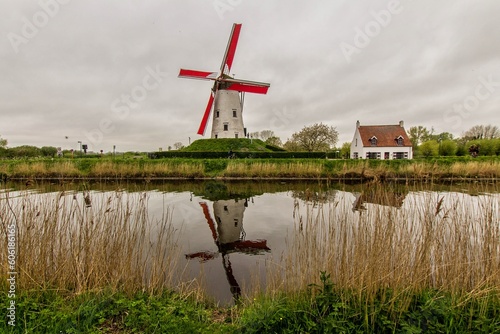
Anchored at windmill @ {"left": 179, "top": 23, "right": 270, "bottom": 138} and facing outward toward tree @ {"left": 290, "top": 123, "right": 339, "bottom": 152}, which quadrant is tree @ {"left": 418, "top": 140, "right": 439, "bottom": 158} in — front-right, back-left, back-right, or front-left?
front-right

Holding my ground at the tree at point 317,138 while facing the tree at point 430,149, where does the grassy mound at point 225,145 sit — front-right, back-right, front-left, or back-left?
back-right

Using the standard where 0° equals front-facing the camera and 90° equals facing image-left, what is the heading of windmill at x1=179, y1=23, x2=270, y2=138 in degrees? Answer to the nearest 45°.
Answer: approximately 45°

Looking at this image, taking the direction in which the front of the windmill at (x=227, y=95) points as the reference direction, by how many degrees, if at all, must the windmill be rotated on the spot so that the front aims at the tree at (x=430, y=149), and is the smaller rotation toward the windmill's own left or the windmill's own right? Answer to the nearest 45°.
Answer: approximately 135° to the windmill's own left

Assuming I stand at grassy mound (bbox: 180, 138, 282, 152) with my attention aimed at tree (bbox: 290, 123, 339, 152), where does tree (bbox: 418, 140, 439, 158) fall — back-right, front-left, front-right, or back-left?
front-right

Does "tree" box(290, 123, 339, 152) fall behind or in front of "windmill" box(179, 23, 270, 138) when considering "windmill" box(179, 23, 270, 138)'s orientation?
behind

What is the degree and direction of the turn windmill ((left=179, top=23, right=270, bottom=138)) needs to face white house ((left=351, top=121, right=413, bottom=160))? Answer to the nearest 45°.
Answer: approximately 135° to its left
